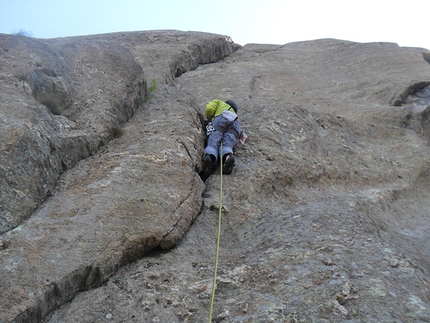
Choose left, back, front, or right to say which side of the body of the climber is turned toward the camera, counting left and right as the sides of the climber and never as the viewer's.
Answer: back
